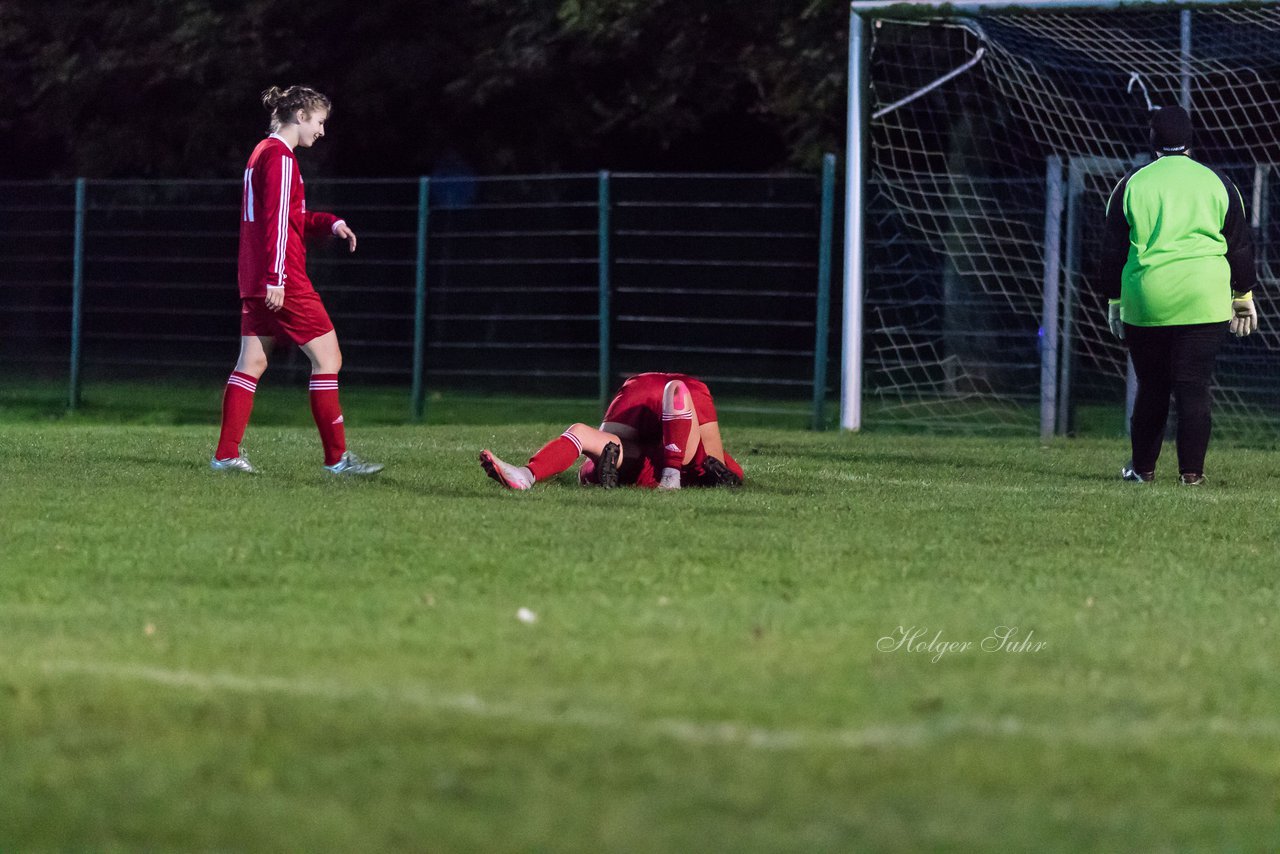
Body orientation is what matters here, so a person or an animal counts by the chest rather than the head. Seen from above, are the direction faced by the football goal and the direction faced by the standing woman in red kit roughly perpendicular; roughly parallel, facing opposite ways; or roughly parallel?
roughly perpendicular

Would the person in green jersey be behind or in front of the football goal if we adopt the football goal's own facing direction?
in front

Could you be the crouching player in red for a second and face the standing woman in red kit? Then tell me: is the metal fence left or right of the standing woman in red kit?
right

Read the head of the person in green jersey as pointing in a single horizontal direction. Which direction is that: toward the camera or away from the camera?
away from the camera

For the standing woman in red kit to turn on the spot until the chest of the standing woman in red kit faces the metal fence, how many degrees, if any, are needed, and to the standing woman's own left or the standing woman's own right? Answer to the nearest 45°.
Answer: approximately 90° to the standing woman's own left

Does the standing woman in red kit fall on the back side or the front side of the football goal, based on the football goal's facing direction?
on the front side

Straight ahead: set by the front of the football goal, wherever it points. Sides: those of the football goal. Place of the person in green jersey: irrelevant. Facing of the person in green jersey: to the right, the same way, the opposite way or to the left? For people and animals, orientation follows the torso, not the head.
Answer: the opposite way

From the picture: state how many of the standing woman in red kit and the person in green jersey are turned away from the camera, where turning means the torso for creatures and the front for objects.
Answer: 1

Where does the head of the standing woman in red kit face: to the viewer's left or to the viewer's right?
to the viewer's right

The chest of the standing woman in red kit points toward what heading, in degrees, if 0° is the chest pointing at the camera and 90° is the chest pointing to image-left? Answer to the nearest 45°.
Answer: approximately 270°

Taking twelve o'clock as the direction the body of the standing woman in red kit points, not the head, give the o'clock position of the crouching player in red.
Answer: The crouching player in red is roughly at 1 o'clock from the standing woman in red kit.

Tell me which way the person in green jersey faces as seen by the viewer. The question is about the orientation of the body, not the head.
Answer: away from the camera

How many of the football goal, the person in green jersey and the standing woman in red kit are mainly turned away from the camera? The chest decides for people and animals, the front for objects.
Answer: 1

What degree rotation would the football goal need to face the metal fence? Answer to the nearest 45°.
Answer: approximately 135° to its right

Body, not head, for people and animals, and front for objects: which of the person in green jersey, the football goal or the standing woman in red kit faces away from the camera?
the person in green jersey

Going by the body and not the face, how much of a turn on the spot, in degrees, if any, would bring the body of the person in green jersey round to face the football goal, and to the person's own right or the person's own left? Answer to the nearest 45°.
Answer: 0° — they already face it

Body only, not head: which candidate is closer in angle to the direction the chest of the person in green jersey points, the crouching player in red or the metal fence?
the metal fence
